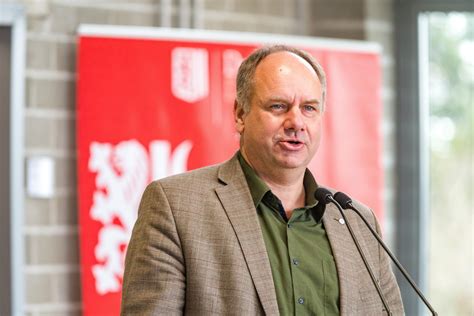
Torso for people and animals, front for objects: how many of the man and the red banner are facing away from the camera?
0

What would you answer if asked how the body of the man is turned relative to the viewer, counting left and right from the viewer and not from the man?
facing the viewer and to the right of the viewer

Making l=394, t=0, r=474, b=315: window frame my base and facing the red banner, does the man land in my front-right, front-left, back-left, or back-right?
front-left

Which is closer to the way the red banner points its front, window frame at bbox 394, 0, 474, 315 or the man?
the man

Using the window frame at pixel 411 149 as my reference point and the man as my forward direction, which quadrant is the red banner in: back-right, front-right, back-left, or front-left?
front-right

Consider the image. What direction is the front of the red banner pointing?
toward the camera

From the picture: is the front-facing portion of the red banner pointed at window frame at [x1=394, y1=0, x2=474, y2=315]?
no

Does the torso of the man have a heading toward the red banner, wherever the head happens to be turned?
no

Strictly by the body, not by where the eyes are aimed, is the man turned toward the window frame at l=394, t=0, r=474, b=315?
no

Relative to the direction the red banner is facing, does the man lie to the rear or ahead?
ahead
